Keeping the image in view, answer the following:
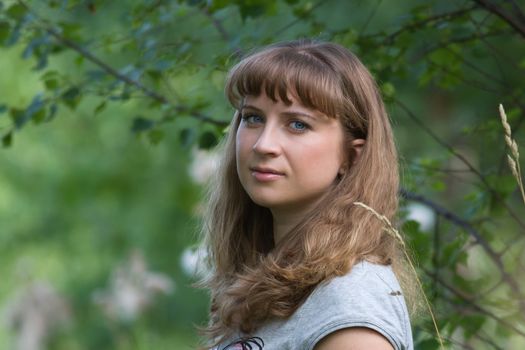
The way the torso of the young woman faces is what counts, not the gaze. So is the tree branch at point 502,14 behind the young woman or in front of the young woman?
behind
